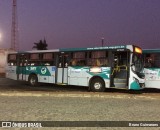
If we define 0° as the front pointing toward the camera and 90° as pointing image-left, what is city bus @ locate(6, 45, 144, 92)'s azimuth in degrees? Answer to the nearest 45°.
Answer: approximately 315°

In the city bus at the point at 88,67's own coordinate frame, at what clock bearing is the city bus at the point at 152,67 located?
the city bus at the point at 152,67 is roughly at 11 o'clock from the city bus at the point at 88,67.
